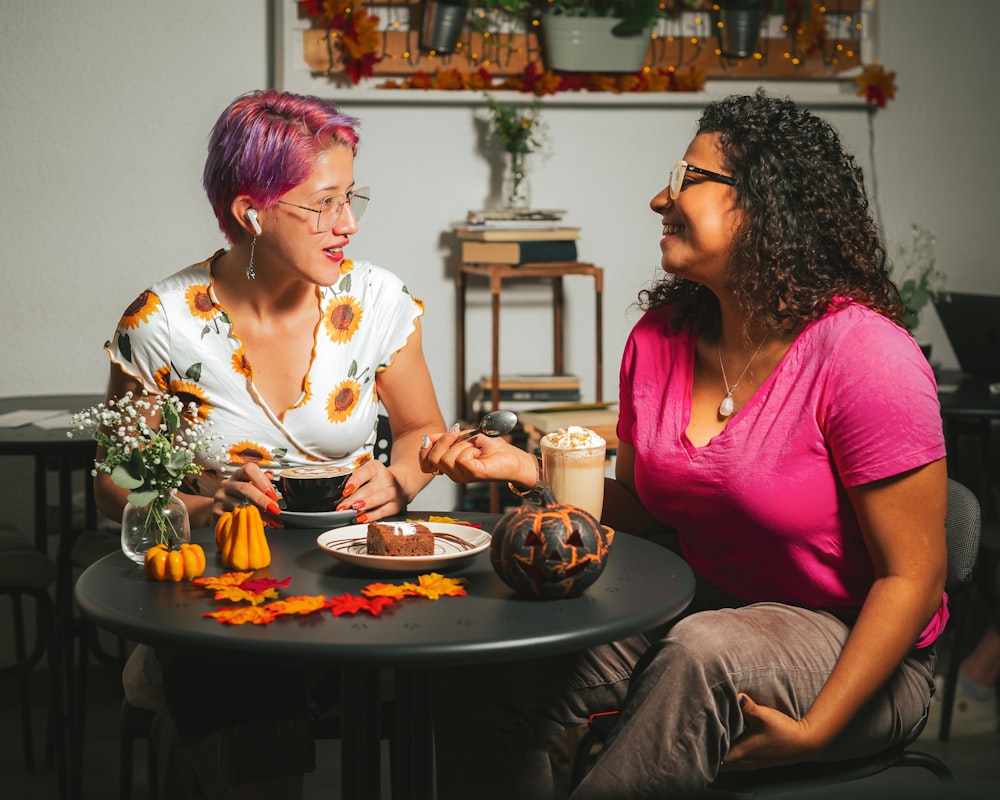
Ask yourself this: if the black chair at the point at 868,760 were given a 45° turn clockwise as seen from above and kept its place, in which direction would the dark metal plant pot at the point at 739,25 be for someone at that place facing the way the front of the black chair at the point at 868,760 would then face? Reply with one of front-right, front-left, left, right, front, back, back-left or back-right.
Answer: right

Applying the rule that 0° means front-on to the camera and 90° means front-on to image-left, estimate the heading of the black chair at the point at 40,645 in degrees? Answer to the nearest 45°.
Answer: approximately 135°

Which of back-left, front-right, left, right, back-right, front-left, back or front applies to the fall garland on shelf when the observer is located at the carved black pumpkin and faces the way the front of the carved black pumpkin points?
back

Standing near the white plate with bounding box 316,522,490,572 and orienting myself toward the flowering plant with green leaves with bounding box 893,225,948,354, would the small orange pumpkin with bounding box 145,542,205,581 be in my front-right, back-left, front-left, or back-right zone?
back-left

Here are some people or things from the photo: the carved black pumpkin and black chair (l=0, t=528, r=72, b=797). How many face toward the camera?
1

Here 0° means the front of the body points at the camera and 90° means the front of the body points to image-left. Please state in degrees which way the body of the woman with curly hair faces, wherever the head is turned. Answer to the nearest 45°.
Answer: approximately 45°
